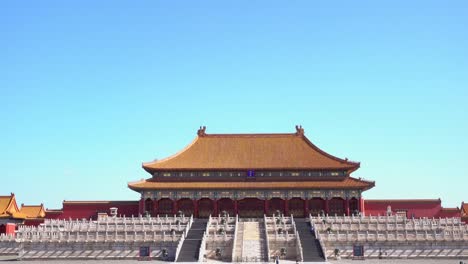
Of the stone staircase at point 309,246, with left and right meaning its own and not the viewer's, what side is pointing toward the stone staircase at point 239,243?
right

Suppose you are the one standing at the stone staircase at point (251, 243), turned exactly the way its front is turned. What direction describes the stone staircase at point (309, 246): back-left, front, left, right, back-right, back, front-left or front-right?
left

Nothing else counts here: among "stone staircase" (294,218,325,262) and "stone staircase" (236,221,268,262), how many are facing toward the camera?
2

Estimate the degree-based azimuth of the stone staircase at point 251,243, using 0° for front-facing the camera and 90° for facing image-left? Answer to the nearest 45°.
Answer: approximately 0°

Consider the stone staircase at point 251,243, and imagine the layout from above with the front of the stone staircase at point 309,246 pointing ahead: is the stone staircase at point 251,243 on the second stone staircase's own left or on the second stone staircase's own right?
on the second stone staircase's own right
